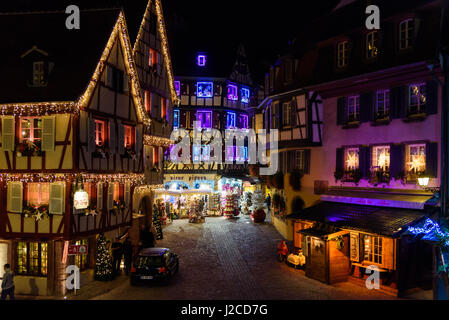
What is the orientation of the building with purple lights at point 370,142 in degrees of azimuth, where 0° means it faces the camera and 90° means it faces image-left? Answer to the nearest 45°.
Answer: approximately 45°

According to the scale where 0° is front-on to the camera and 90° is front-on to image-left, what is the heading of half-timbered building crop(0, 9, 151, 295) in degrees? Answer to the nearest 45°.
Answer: approximately 315°

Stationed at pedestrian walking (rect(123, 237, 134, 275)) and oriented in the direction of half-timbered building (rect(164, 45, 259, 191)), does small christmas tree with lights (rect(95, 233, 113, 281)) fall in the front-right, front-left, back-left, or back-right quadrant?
back-left

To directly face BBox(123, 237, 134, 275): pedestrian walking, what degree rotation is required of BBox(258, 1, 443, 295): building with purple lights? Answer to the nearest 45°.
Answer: approximately 45° to its right

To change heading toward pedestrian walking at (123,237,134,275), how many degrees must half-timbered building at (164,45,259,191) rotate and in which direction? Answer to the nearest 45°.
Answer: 0° — it already faces them

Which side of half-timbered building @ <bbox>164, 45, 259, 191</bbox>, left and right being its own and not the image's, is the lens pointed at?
front

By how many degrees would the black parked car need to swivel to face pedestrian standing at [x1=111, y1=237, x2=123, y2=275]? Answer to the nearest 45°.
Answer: approximately 90° to its left

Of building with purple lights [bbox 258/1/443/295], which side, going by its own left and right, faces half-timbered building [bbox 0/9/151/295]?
front

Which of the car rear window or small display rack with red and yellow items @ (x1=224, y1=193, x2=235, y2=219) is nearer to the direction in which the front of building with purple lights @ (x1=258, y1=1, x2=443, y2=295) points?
the car rear window

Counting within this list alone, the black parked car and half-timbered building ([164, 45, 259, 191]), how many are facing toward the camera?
1

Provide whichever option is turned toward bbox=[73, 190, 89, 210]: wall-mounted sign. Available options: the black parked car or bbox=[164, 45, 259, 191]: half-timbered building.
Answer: the half-timbered building
